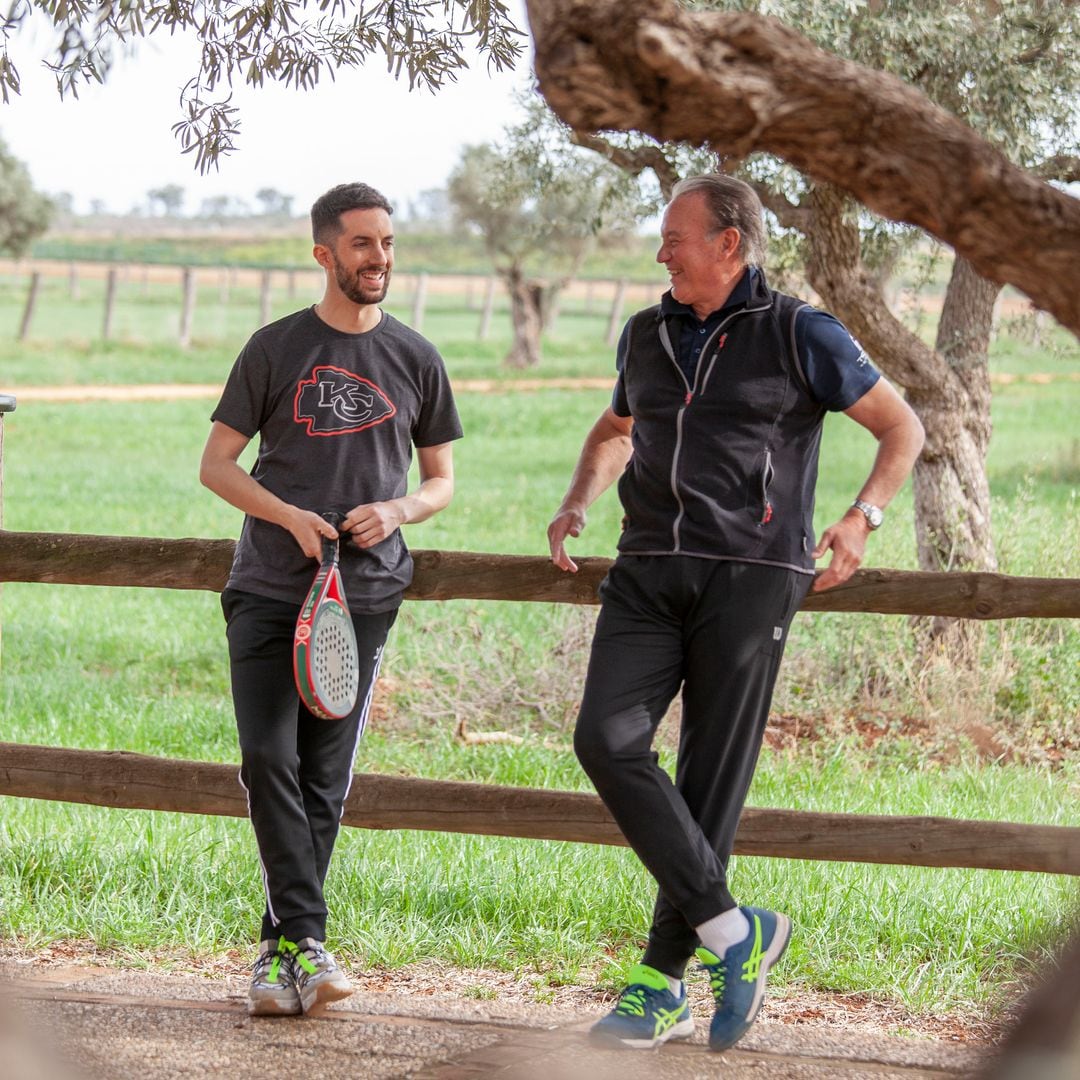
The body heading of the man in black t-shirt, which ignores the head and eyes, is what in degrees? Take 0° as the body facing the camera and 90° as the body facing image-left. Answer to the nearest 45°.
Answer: approximately 0°

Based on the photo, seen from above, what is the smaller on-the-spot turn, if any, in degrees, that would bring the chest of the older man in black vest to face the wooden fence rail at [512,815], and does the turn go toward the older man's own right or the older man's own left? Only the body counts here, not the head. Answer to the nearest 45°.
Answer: approximately 90° to the older man's own right

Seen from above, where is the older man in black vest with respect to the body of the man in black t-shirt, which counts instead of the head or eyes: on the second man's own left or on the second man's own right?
on the second man's own left

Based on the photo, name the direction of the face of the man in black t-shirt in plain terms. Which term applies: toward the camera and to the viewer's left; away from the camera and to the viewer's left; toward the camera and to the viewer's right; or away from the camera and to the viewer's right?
toward the camera and to the viewer's right

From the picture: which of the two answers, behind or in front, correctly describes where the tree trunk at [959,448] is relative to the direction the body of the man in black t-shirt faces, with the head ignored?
behind

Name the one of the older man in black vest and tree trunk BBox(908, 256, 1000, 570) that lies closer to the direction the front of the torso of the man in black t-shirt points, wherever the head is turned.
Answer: the older man in black vest

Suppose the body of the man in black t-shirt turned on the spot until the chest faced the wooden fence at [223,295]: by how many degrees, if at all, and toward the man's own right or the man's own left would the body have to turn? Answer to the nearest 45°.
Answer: approximately 180°

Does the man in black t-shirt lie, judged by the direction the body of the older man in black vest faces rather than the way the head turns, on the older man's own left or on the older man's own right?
on the older man's own right

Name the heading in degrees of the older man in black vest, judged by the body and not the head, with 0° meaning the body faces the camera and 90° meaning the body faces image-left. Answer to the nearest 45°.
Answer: approximately 45°

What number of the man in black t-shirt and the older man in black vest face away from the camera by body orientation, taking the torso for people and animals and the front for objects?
0

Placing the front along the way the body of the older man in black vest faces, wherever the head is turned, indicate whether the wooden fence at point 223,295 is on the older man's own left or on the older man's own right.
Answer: on the older man's own right

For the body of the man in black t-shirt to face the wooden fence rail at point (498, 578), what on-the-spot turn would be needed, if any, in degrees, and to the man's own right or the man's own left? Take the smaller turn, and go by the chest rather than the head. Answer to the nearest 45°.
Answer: approximately 135° to the man's own left

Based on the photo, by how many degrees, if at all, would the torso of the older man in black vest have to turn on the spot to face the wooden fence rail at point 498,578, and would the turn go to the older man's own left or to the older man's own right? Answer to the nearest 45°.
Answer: approximately 90° to the older man's own right
